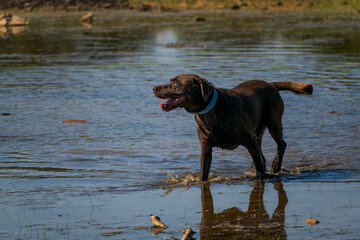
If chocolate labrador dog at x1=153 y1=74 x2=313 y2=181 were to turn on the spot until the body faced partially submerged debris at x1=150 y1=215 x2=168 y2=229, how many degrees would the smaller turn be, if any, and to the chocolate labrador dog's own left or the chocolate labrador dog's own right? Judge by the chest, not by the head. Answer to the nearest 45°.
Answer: approximately 45° to the chocolate labrador dog's own left

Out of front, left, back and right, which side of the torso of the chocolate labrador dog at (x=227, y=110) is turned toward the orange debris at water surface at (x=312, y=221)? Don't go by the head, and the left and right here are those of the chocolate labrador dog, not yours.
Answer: left

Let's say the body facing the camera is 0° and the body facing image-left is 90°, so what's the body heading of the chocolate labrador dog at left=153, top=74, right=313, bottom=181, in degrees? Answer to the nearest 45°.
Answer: approximately 45°

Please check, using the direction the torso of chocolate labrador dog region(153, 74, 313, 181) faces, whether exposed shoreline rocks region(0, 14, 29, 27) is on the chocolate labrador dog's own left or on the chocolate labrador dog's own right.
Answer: on the chocolate labrador dog's own right
